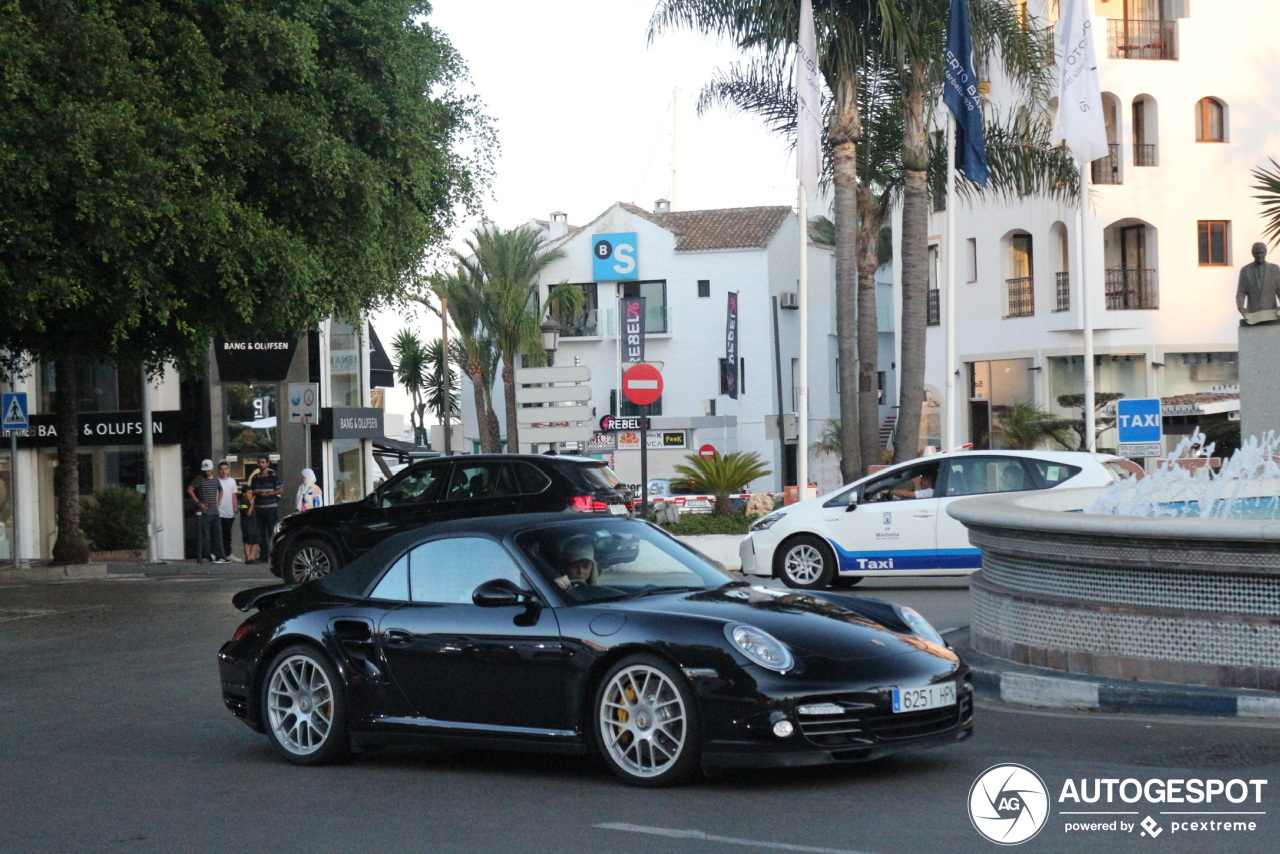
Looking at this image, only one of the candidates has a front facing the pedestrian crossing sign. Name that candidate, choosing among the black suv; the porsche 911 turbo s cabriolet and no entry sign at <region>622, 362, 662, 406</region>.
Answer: the black suv

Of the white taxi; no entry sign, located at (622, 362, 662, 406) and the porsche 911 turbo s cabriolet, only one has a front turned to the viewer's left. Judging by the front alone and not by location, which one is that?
the white taxi

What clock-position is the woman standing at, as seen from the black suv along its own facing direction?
The woman standing is roughly at 1 o'clock from the black suv.

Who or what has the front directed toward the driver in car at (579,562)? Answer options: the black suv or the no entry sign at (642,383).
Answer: the no entry sign

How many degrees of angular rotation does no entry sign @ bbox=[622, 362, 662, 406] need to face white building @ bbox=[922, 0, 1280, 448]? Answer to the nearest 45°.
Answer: approximately 135° to its left

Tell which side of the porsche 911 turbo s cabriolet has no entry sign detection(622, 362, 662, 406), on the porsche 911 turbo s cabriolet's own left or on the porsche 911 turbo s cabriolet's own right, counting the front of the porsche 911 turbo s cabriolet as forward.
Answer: on the porsche 911 turbo s cabriolet's own left

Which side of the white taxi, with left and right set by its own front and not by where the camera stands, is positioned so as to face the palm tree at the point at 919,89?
right

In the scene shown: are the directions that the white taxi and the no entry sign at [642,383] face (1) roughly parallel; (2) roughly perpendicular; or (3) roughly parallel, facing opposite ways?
roughly perpendicular

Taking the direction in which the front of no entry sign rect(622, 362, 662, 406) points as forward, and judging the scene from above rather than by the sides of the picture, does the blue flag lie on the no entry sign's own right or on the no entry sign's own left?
on the no entry sign's own left

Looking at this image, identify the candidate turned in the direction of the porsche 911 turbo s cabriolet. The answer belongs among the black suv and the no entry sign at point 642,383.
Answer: the no entry sign

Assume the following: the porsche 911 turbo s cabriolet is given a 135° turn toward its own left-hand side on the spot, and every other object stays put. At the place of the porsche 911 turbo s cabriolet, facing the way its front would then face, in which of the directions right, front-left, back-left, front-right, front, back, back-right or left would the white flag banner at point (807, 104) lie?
front

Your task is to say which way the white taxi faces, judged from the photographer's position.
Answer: facing to the left of the viewer

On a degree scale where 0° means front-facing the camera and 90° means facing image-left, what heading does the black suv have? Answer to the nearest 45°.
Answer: approximately 135°

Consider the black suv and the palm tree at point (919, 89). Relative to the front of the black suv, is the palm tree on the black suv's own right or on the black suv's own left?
on the black suv's own right

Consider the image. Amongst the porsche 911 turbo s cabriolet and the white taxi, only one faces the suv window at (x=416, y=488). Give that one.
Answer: the white taxi

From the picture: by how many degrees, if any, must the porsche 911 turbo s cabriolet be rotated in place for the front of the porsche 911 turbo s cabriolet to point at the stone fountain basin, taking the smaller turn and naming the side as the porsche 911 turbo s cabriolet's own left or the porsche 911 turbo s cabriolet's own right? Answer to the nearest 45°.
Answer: approximately 90° to the porsche 911 turbo s cabriolet's own left
